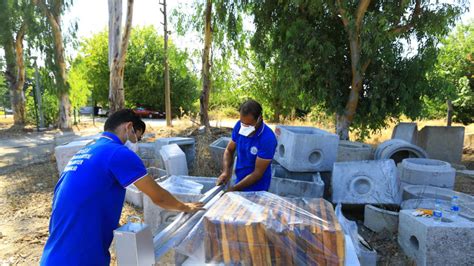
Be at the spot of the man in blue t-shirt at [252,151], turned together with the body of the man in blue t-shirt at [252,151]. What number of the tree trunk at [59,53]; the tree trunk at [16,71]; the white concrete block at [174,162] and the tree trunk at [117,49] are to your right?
4

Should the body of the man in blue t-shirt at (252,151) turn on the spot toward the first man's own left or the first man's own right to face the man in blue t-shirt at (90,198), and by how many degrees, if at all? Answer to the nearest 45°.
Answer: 0° — they already face them

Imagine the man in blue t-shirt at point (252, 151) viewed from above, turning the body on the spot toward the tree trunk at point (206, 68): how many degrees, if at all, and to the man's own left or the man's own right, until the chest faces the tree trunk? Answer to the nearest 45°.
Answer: approximately 135° to the man's own right

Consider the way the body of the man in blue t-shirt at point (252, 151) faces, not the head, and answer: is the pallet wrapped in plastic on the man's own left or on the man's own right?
on the man's own left

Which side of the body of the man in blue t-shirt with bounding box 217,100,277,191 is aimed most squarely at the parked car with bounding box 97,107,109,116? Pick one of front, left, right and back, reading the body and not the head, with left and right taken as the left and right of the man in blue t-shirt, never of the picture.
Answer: right

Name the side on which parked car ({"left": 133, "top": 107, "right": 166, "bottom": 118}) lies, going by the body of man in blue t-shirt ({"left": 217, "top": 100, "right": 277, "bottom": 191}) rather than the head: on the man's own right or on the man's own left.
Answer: on the man's own right

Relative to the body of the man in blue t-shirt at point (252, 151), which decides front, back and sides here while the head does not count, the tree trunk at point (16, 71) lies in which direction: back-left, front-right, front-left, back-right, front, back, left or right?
right

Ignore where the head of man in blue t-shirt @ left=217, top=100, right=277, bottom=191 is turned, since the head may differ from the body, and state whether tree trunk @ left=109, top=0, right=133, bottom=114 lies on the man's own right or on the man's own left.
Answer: on the man's own right

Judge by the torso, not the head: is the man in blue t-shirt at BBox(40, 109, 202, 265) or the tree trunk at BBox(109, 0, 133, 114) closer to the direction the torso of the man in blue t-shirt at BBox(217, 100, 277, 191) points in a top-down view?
the man in blue t-shirt

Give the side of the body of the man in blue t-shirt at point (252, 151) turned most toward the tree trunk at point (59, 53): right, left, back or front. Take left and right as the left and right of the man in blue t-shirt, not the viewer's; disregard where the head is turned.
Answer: right

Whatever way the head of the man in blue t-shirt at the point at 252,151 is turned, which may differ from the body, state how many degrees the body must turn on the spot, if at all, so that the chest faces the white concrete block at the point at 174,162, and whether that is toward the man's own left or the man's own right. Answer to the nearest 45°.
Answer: approximately 90° to the man's own right

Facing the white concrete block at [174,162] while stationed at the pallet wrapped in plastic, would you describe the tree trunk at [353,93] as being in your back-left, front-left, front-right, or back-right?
front-right

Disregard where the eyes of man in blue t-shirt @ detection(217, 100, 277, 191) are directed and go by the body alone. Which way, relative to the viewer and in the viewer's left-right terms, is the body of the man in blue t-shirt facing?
facing the viewer and to the left of the viewer
